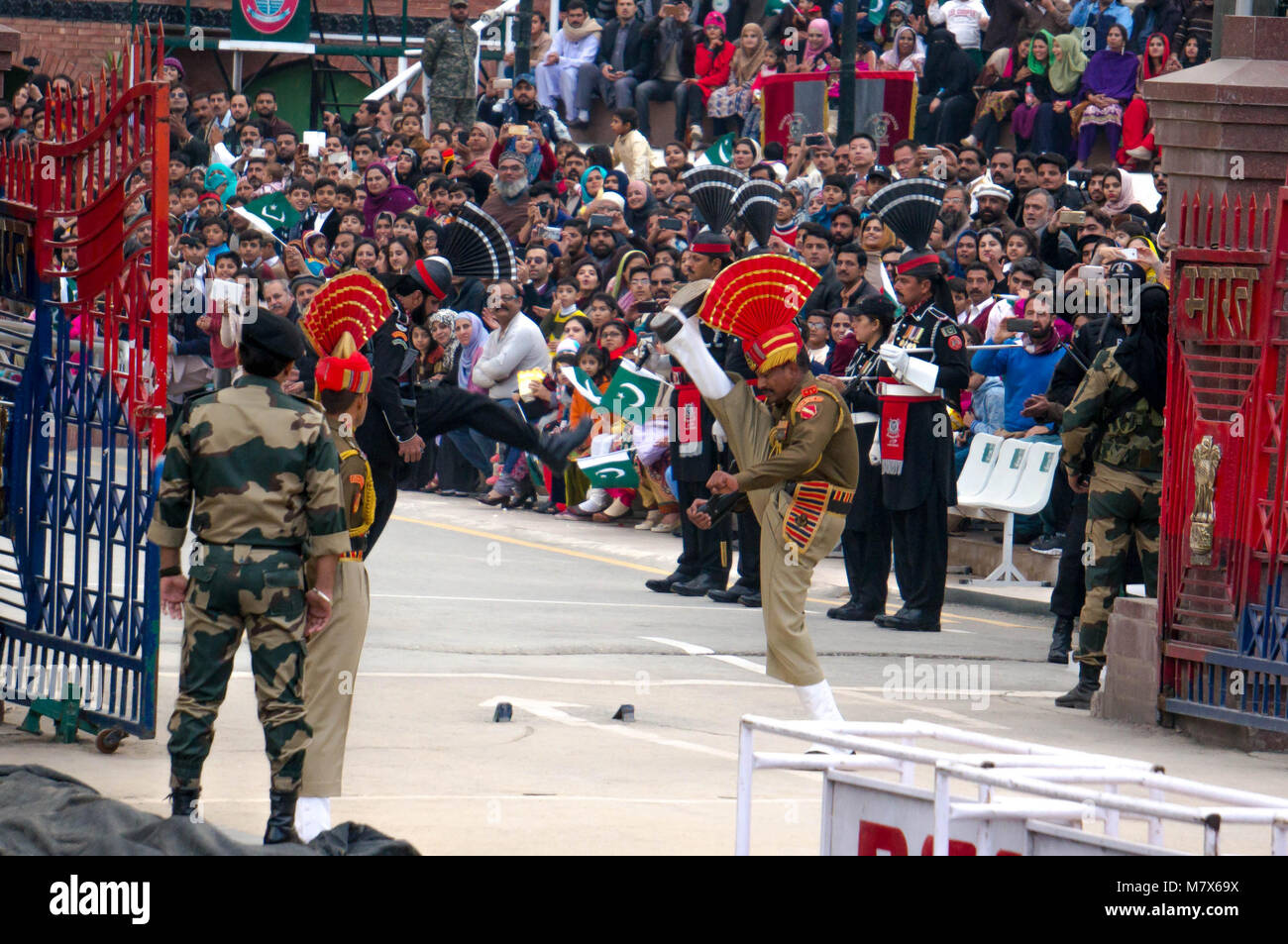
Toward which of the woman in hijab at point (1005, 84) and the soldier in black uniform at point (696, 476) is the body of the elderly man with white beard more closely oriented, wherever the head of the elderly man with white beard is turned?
the soldier in black uniform

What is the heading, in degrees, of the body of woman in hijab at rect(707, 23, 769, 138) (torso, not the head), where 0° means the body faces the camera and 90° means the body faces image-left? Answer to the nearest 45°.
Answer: approximately 45°

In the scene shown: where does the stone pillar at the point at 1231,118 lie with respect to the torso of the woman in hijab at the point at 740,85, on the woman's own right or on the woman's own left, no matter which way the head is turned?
on the woman's own left

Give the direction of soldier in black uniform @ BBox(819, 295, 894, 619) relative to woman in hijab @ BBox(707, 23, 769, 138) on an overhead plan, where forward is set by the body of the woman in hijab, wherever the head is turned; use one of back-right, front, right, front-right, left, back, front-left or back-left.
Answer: front-left

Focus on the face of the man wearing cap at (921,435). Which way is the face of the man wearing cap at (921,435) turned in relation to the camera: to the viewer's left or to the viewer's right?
to the viewer's left

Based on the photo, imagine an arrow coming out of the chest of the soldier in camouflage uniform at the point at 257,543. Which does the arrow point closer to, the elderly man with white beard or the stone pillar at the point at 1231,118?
the elderly man with white beard

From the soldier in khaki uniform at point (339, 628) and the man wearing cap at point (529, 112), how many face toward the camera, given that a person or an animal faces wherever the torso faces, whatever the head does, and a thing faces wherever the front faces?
1

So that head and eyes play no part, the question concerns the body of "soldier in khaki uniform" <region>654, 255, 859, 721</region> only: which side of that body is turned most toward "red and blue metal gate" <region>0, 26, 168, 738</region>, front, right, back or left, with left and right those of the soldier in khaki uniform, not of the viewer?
front

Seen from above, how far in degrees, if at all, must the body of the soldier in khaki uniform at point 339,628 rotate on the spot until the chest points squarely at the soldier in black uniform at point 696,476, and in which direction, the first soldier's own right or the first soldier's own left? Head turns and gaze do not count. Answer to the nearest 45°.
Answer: approximately 45° to the first soldier's own left

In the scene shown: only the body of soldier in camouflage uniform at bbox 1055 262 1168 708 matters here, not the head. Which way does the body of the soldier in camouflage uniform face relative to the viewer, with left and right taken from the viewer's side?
facing away from the viewer and to the left of the viewer

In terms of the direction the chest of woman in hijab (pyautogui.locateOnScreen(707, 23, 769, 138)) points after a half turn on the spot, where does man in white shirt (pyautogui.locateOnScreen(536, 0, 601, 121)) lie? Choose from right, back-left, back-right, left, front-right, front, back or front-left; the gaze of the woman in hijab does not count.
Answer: left

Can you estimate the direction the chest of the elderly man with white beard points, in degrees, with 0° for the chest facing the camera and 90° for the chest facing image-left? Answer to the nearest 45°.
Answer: approximately 0°

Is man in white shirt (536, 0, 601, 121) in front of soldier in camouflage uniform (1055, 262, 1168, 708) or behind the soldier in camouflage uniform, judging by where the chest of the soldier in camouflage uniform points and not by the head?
in front
